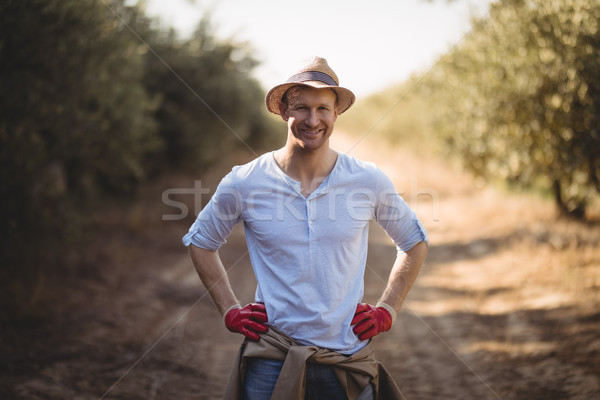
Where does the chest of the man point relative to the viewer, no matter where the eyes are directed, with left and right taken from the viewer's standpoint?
facing the viewer
